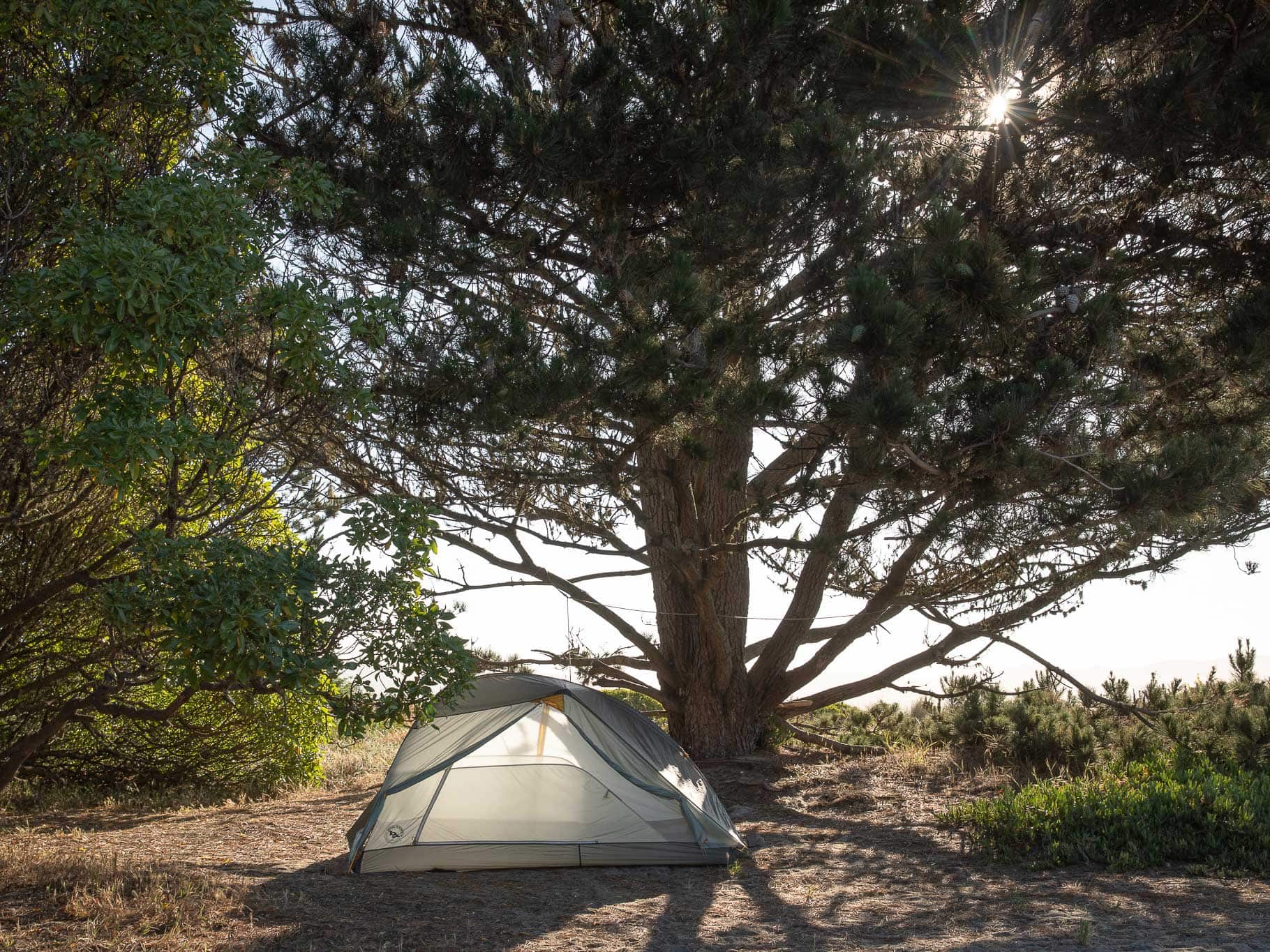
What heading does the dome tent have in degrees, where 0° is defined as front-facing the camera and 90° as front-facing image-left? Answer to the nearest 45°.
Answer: approximately 0°

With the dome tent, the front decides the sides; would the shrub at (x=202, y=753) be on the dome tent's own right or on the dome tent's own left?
on the dome tent's own right

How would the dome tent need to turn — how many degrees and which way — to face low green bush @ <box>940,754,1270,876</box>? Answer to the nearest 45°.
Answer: approximately 90° to its left
